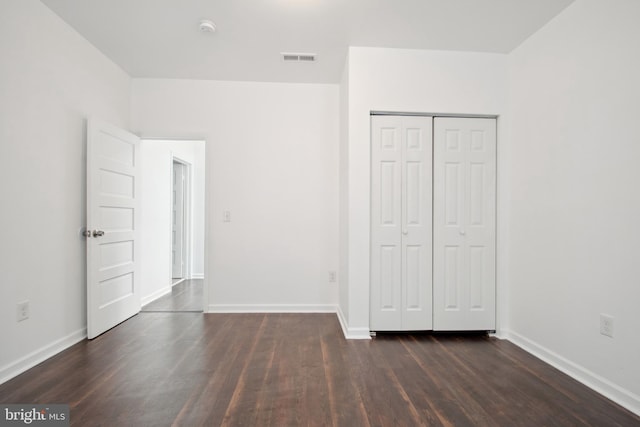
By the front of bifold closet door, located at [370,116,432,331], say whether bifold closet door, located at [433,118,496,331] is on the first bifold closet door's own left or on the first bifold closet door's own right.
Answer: on the first bifold closet door's own left

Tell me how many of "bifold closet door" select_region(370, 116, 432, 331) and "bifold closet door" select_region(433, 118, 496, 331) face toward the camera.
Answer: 2

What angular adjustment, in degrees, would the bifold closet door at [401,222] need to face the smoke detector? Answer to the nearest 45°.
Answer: approximately 45° to its right

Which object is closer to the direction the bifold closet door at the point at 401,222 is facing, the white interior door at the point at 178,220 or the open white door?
the open white door

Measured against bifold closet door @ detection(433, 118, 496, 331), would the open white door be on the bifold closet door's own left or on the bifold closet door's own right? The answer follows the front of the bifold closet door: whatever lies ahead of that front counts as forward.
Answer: on the bifold closet door's own right

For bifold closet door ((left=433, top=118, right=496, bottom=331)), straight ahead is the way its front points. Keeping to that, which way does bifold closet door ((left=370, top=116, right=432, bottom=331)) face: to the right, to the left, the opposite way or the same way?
the same way

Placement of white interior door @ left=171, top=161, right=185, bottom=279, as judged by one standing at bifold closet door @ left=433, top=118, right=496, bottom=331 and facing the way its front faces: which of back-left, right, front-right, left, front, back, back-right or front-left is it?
right

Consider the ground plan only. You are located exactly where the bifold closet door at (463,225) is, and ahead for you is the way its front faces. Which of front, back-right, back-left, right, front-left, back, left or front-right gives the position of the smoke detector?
front-right

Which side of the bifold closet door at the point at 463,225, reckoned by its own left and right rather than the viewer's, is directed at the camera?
front

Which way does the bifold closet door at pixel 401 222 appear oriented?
toward the camera

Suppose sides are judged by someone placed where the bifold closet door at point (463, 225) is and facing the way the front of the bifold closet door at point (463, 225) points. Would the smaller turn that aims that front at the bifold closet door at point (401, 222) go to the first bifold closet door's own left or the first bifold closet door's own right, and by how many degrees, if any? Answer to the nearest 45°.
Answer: approximately 45° to the first bifold closet door's own right
